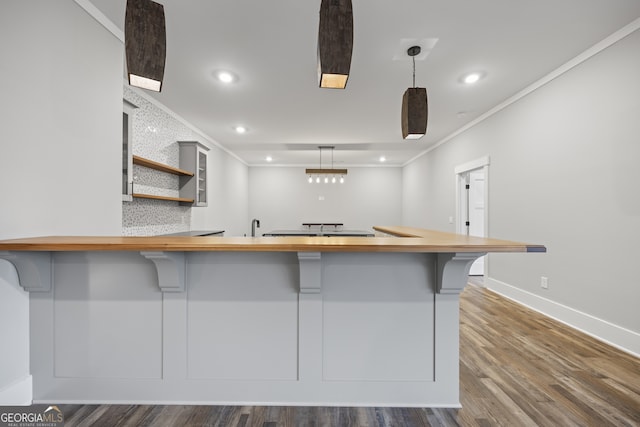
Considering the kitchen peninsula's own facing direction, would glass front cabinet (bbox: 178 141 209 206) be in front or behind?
behind

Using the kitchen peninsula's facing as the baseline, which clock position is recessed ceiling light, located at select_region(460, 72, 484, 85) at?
The recessed ceiling light is roughly at 8 o'clock from the kitchen peninsula.

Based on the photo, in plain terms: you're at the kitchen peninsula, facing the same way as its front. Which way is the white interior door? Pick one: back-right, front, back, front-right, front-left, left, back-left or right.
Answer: back-left

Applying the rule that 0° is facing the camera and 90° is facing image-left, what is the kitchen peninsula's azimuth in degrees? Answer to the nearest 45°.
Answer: approximately 0°
